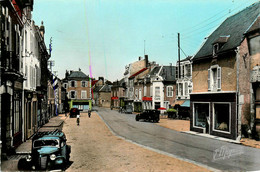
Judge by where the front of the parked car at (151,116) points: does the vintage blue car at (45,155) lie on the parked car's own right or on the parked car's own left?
on the parked car's own left
